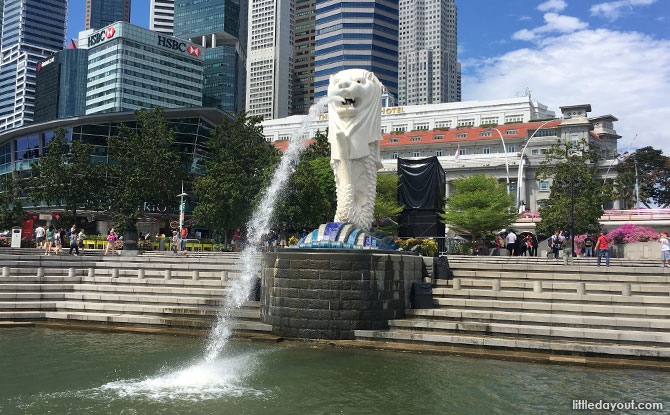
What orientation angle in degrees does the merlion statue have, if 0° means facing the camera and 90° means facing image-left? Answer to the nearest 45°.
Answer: approximately 45°

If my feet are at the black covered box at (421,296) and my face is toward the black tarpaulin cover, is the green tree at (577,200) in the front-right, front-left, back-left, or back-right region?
front-right

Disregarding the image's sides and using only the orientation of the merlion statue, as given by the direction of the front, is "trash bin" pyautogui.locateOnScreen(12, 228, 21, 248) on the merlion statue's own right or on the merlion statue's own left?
on the merlion statue's own right

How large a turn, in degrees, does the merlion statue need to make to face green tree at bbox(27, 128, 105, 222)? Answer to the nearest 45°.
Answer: approximately 90° to its right

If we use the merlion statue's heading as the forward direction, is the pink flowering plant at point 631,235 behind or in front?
behind

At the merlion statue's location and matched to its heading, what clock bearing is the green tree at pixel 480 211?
The green tree is roughly at 5 o'clock from the merlion statue.

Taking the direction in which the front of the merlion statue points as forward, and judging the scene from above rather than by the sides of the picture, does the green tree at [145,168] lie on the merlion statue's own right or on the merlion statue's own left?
on the merlion statue's own right

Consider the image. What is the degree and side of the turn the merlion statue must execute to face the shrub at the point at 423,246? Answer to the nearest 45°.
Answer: approximately 180°

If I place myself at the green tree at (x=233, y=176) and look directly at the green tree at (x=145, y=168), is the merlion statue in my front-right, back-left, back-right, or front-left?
back-left
